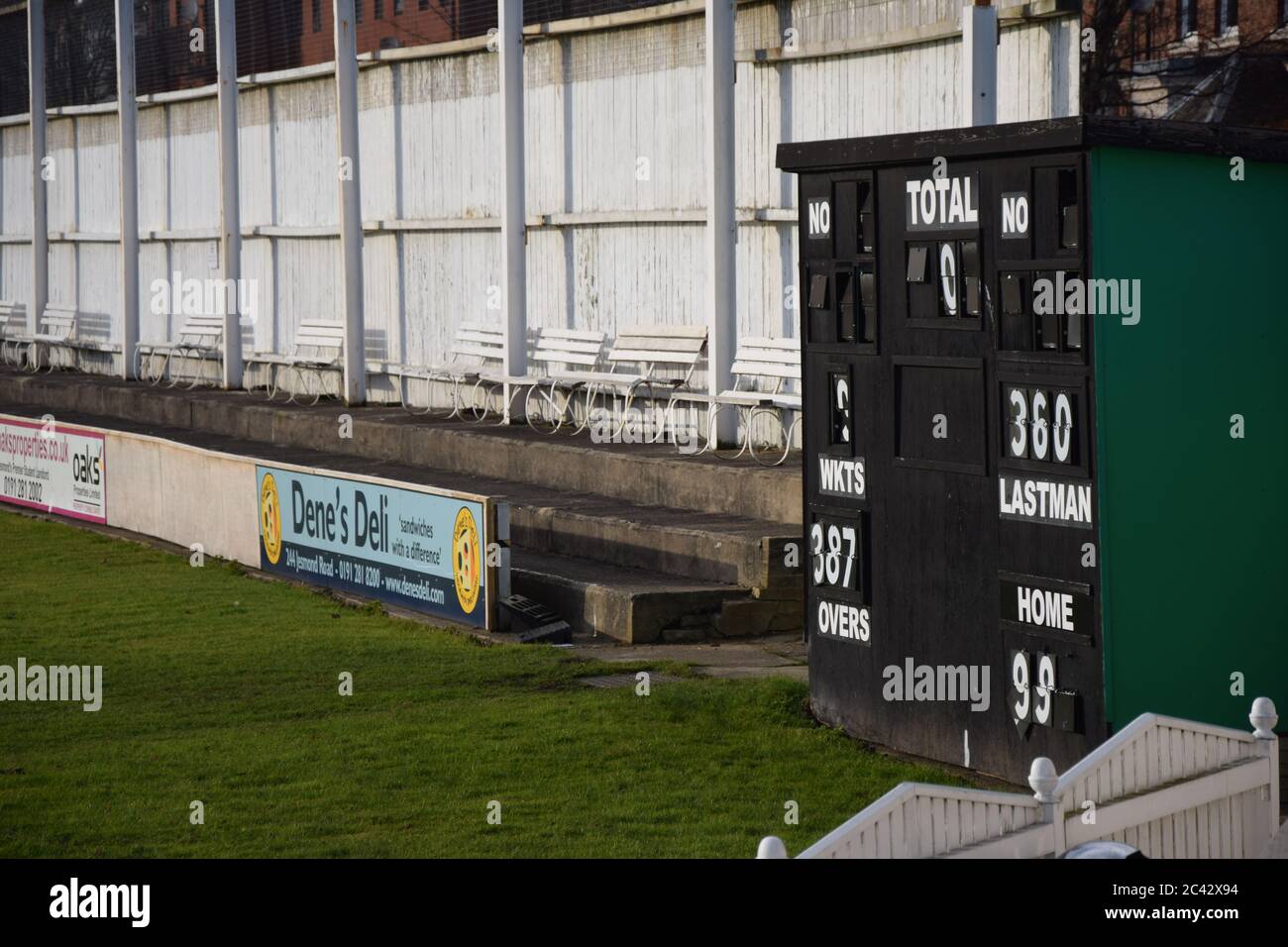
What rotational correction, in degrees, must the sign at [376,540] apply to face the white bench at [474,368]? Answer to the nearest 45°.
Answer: approximately 135° to its right

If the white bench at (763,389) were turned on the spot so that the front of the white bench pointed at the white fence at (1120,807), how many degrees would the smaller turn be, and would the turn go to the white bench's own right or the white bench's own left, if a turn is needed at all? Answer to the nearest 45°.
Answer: approximately 45° to the white bench's own left

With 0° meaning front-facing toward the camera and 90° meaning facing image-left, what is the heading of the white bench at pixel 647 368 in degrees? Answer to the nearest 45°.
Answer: approximately 45°

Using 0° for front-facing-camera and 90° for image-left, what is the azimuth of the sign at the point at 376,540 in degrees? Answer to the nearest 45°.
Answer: approximately 45°

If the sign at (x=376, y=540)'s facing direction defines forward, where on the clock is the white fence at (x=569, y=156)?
The white fence is roughly at 5 o'clock from the sign.

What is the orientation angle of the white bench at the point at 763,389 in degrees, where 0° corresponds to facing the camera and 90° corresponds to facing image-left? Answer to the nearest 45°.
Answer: approximately 45°

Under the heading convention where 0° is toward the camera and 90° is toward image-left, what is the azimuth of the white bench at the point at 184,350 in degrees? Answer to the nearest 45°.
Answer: approximately 45°

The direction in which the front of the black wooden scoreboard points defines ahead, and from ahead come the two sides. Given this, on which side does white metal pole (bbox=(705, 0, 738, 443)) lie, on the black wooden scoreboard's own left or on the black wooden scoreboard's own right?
on the black wooden scoreboard's own right

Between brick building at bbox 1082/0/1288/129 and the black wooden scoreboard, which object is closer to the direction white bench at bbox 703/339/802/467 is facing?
the black wooden scoreboard

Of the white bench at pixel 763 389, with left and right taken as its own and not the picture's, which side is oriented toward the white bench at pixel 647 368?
right

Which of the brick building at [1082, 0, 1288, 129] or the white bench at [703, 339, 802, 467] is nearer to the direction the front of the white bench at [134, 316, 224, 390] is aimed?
the white bench

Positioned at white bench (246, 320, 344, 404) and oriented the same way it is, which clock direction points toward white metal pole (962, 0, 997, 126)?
The white metal pole is roughly at 10 o'clock from the white bench.
